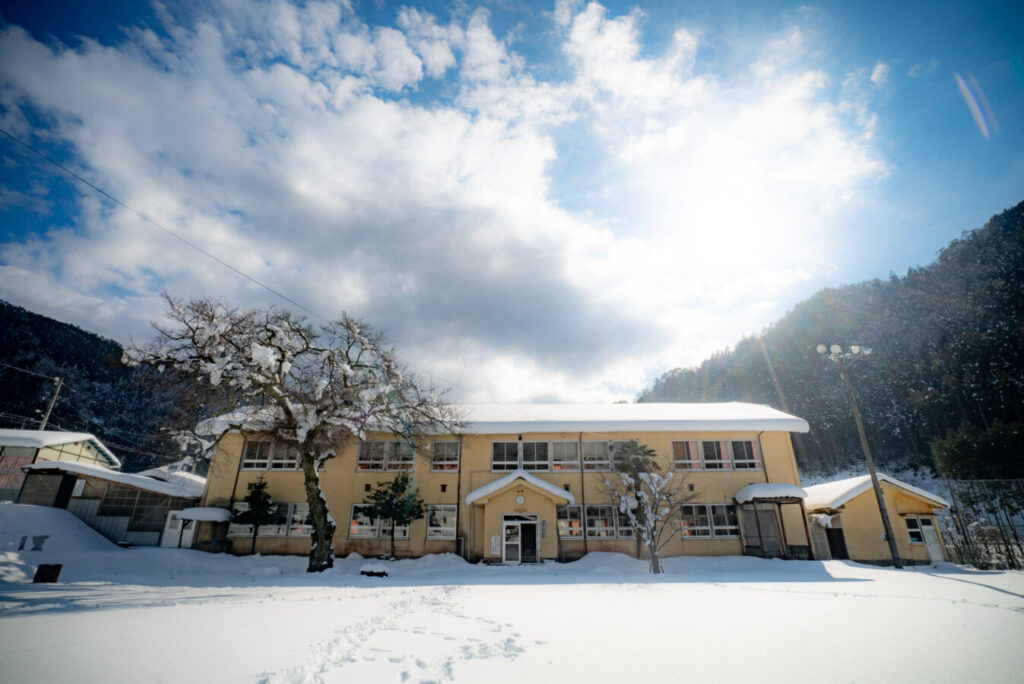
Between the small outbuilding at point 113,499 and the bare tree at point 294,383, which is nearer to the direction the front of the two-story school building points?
the bare tree

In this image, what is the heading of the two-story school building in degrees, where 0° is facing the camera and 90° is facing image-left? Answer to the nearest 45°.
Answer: approximately 0°

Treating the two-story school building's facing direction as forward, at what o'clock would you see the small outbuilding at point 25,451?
The small outbuilding is roughly at 3 o'clock from the two-story school building.

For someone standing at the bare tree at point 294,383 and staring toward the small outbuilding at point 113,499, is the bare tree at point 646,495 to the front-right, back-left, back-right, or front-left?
back-right

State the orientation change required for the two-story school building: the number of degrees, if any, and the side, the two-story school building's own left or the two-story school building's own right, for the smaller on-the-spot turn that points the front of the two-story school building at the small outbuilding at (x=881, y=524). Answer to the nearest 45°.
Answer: approximately 90° to the two-story school building's own left

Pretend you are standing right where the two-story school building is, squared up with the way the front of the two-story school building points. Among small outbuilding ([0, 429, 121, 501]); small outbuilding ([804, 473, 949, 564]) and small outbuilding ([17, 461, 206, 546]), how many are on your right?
2

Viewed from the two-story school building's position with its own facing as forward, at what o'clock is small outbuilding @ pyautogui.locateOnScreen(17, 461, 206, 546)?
The small outbuilding is roughly at 3 o'clock from the two-story school building.

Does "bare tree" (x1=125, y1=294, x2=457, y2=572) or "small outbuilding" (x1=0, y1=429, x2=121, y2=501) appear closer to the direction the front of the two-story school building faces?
the bare tree
